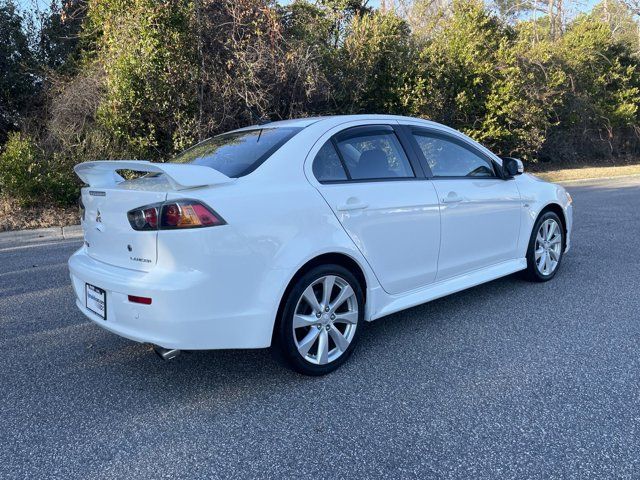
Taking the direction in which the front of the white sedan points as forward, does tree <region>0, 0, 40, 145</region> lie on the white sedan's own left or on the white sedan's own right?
on the white sedan's own left

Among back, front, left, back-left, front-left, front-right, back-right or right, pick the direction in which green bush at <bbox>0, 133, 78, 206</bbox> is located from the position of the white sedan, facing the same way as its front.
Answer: left

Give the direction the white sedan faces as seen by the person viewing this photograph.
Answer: facing away from the viewer and to the right of the viewer
